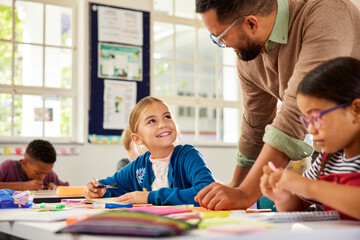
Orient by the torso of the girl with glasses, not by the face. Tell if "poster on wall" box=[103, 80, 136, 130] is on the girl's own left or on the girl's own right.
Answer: on the girl's own right

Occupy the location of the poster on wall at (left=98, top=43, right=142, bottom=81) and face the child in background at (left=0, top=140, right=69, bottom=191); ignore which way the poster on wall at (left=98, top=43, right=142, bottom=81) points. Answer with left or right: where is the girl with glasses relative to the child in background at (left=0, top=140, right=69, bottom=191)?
left

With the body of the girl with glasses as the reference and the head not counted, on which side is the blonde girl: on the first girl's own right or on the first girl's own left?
on the first girl's own right

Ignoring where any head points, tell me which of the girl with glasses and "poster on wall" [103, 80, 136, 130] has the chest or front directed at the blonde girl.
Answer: the poster on wall

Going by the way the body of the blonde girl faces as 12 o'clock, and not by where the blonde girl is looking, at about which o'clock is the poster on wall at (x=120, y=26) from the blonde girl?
The poster on wall is roughly at 6 o'clock from the blonde girl.

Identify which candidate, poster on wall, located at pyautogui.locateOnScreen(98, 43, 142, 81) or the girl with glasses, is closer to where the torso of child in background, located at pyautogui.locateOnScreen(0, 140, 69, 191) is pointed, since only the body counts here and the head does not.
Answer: the girl with glasses

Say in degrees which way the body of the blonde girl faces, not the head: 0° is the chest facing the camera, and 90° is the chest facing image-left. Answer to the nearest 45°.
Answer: approximately 0°

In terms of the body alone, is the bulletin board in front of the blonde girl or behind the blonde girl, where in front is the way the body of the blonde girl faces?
behind

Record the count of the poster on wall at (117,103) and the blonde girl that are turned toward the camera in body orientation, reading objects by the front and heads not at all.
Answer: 2

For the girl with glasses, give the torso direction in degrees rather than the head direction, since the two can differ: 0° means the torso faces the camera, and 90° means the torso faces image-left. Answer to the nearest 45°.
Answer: approximately 45°

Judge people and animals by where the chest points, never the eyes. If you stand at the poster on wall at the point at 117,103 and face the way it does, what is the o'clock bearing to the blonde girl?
The blonde girl is roughly at 12 o'clock from the poster on wall.
